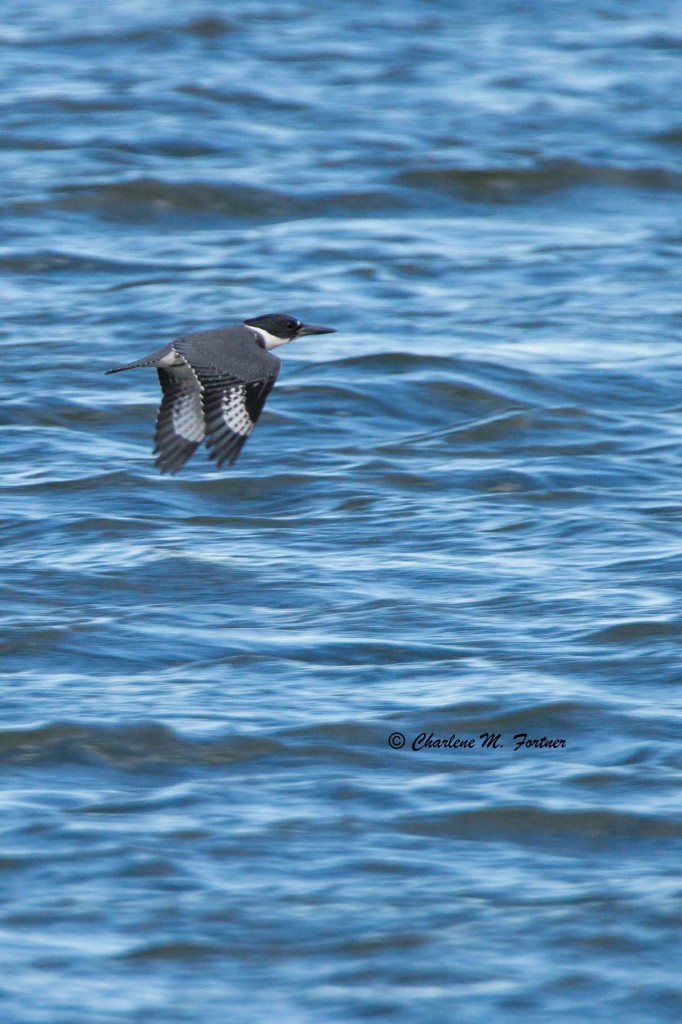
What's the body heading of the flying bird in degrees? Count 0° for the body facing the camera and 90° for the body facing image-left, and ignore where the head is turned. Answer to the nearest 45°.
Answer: approximately 270°
